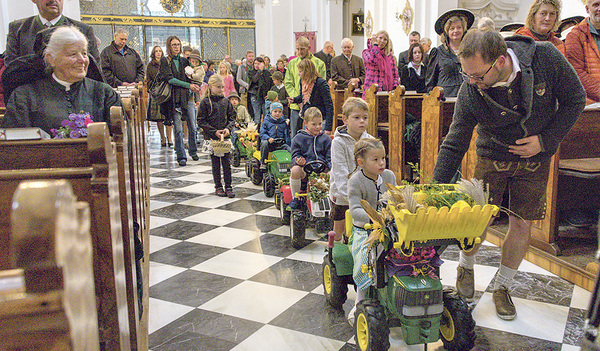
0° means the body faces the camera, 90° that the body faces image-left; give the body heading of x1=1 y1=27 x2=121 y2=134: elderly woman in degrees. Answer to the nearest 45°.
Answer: approximately 315°

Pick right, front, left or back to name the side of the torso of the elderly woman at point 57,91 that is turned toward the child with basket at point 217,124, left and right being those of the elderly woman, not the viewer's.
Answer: back

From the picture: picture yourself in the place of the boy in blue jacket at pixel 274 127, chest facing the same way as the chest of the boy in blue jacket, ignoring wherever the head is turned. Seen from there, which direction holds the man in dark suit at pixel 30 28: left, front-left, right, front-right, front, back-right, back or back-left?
front-right

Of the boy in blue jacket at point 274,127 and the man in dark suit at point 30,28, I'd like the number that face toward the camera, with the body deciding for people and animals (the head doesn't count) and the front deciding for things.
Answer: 2

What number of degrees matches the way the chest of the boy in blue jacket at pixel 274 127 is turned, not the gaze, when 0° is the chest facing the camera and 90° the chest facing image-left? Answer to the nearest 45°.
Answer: approximately 0°

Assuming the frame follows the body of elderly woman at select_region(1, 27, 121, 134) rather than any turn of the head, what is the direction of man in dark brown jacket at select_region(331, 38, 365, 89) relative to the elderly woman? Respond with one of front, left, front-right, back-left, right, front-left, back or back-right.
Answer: left

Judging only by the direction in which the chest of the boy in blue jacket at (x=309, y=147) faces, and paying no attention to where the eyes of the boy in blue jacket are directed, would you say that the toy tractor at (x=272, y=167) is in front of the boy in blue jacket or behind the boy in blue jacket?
behind

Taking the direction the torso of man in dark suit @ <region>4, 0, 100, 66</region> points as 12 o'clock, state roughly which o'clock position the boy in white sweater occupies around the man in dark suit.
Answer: The boy in white sweater is roughly at 10 o'clock from the man in dark suit.

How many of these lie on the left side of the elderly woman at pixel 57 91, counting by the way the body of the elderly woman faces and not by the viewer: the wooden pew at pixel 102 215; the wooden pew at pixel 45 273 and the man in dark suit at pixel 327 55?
1

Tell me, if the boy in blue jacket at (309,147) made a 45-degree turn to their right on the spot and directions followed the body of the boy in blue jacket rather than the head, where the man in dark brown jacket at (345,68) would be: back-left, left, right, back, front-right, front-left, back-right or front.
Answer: back-right

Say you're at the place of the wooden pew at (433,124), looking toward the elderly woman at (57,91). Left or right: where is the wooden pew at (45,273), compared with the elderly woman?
left
